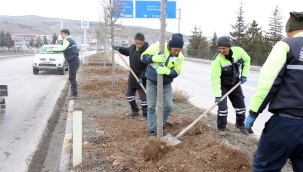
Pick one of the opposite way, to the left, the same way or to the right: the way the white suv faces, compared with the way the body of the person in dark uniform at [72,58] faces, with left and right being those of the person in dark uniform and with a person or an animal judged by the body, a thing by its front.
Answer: to the left

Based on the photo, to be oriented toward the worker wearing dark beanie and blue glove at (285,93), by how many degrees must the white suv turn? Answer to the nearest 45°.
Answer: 0° — it already faces them

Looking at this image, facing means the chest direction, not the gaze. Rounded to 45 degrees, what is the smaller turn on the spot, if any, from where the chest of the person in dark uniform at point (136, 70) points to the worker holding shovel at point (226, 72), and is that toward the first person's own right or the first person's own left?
approximately 45° to the first person's own left

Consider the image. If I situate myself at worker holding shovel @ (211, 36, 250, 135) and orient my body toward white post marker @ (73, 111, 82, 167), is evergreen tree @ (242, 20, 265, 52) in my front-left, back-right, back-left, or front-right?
back-right

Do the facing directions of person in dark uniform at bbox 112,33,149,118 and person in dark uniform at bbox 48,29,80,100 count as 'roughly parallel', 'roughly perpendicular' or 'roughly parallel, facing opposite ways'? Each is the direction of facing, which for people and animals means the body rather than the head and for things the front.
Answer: roughly perpendicular

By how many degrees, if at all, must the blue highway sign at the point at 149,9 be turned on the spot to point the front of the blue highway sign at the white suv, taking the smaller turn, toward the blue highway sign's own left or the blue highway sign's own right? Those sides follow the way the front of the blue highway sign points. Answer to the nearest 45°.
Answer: approximately 45° to the blue highway sign's own right

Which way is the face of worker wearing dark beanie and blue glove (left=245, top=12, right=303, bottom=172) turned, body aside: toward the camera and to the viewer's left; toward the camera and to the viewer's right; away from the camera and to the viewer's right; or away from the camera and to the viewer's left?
away from the camera and to the viewer's left

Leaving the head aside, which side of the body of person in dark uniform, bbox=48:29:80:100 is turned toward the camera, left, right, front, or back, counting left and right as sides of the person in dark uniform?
left

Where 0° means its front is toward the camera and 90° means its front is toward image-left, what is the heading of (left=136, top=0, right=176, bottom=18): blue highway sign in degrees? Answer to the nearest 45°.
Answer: approximately 0°

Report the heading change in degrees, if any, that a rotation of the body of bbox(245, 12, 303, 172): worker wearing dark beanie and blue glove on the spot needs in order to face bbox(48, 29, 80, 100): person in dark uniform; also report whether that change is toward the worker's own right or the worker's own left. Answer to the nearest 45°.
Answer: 0° — they already face them
